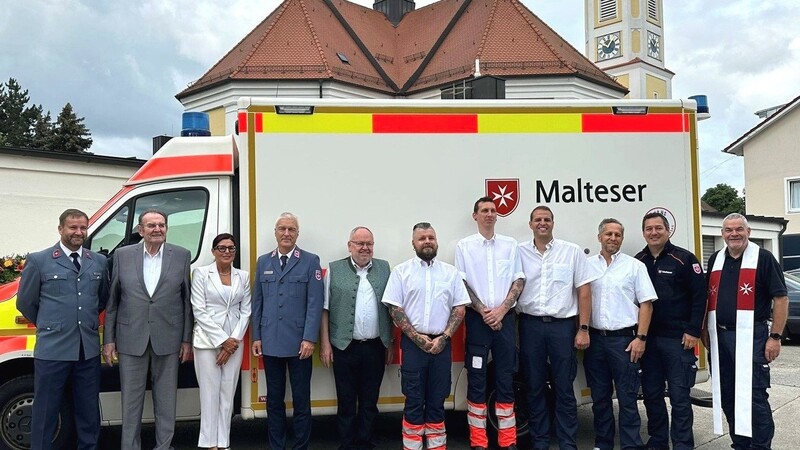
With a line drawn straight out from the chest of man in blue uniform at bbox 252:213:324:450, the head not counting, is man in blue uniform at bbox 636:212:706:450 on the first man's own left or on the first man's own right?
on the first man's own left

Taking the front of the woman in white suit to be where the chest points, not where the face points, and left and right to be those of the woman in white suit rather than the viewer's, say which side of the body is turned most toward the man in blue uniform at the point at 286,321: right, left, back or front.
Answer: left

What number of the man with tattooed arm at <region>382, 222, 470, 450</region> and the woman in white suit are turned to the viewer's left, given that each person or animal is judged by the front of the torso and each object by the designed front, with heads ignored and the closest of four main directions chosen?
0

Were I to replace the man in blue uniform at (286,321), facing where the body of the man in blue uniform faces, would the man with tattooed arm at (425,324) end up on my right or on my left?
on my left

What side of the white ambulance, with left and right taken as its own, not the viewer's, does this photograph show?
left

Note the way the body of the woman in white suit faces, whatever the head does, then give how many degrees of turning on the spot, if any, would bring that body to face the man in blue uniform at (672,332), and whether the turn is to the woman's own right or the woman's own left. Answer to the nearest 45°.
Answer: approximately 90° to the woman's own left

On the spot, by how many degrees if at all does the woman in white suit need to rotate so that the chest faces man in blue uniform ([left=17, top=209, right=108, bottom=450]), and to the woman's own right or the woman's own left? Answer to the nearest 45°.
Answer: approximately 90° to the woman's own right

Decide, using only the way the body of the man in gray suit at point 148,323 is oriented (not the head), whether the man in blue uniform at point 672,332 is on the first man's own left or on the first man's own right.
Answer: on the first man's own left

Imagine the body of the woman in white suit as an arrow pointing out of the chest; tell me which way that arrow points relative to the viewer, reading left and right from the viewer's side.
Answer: facing the viewer

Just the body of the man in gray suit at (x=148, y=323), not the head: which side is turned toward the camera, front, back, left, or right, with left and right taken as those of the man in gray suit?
front

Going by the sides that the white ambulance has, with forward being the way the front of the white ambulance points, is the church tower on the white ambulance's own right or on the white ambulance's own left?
on the white ambulance's own right
